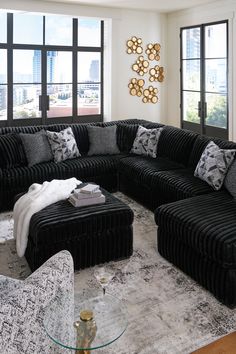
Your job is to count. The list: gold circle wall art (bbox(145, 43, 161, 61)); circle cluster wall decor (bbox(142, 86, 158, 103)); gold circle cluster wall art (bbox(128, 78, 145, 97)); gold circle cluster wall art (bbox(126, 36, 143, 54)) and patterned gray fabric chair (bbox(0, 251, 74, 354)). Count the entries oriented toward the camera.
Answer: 4

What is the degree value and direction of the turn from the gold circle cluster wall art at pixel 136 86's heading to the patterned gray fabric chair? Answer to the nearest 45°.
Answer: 0° — it already faces it

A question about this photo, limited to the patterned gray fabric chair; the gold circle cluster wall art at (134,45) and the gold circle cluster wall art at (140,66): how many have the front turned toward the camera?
2

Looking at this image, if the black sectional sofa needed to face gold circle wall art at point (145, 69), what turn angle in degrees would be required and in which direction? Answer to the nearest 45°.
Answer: approximately 135° to its right

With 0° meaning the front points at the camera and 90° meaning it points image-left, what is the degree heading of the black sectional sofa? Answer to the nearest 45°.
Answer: approximately 45°
